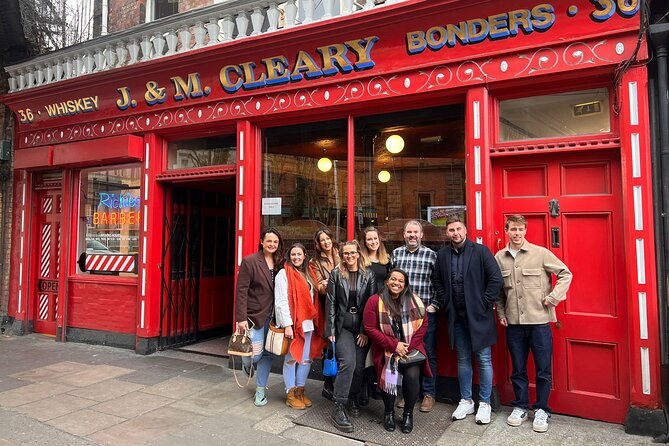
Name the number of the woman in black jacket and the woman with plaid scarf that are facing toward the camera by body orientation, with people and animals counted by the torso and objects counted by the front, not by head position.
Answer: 2

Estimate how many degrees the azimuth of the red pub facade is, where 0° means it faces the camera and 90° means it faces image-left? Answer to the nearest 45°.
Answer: approximately 45°

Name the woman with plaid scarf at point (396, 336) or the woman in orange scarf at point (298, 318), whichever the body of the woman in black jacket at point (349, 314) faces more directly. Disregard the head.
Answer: the woman with plaid scarf

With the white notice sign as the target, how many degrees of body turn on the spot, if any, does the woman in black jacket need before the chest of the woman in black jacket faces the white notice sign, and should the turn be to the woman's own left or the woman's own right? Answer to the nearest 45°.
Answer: approximately 135° to the woman's own right

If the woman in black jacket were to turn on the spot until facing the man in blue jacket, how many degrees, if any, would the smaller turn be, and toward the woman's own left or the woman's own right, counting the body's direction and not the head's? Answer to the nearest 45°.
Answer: approximately 90° to the woman's own left

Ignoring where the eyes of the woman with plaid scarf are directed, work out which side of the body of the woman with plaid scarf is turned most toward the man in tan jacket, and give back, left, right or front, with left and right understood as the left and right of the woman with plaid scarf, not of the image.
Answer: left

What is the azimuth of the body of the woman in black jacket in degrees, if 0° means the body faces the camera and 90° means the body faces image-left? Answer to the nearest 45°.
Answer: approximately 0°

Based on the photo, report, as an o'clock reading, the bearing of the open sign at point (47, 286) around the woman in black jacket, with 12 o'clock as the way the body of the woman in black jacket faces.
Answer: The open sign is roughly at 4 o'clock from the woman in black jacket.

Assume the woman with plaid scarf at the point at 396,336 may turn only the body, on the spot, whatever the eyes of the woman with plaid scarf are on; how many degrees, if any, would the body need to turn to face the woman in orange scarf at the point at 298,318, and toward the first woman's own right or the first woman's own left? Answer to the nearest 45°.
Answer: approximately 90° to the first woman's own right
